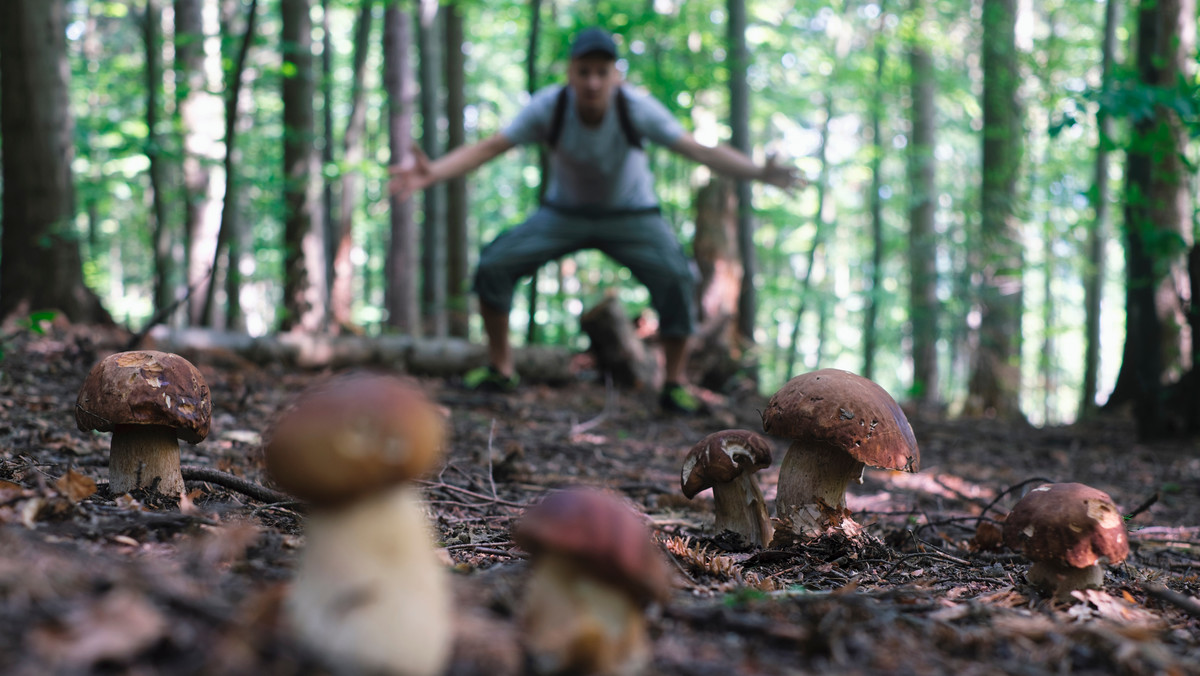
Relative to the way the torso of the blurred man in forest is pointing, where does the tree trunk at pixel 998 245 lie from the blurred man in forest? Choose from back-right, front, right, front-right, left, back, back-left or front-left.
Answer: back-left

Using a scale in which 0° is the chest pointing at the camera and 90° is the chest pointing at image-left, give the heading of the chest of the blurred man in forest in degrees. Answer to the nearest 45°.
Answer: approximately 0°

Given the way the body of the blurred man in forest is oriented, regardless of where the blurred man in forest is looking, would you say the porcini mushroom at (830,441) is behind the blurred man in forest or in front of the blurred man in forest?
in front

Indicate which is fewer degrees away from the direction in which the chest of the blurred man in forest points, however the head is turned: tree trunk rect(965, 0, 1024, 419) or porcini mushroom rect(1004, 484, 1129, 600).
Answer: the porcini mushroom

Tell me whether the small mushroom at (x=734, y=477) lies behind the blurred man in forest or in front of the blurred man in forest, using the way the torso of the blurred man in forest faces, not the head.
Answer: in front

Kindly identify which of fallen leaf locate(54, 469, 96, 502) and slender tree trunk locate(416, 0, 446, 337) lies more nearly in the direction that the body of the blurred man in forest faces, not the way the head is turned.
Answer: the fallen leaf

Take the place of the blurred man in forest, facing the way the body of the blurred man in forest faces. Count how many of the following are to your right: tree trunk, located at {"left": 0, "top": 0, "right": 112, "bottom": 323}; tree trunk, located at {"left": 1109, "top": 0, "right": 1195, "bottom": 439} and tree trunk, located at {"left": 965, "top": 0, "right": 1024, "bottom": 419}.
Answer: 1

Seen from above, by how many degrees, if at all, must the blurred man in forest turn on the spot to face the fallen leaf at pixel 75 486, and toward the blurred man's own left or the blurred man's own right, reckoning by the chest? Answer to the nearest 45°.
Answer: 0° — they already face it

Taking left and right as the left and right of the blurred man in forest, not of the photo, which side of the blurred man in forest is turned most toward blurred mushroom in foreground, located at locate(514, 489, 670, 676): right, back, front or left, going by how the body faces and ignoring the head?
front

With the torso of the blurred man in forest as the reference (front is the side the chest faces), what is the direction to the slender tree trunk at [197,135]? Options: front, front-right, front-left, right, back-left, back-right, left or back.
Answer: back-right

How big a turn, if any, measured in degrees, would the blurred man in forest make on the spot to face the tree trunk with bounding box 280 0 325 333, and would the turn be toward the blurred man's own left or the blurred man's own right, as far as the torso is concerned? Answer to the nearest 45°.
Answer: approximately 135° to the blurred man's own right

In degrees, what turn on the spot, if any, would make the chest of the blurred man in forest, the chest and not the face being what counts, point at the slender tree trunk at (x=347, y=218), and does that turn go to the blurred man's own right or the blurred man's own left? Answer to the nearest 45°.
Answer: approximately 135° to the blurred man's own right
